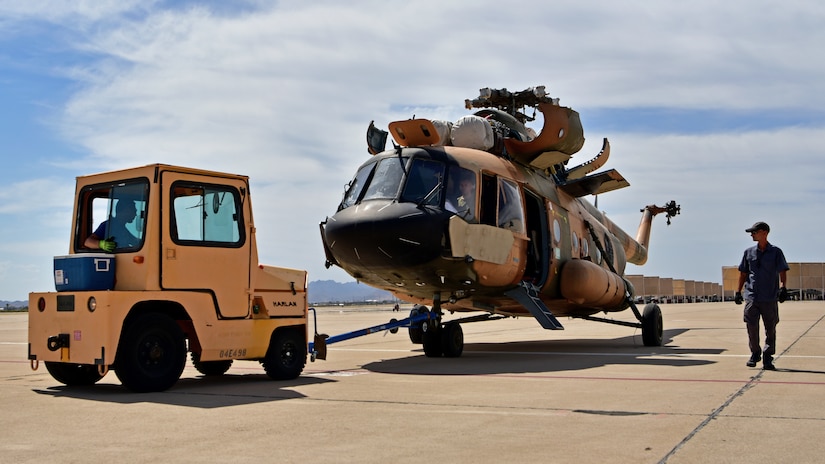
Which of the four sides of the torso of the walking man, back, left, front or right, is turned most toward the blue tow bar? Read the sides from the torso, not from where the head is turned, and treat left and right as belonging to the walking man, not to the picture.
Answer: right

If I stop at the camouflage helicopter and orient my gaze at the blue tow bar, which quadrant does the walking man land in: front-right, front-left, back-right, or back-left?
front-left

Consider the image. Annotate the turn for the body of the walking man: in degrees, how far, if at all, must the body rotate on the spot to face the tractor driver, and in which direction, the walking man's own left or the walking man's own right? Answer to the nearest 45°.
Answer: approximately 45° to the walking man's own right

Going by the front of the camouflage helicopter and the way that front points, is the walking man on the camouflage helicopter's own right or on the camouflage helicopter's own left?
on the camouflage helicopter's own left

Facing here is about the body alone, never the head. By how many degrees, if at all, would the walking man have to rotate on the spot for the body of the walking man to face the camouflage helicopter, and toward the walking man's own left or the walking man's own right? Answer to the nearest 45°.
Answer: approximately 90° to the walking man's own right

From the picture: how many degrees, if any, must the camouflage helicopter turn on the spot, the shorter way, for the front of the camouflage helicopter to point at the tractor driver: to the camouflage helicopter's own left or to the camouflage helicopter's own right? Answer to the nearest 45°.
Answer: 0° — it already faces them

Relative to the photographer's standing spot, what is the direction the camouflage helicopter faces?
facing the viewer and to the left of the viewer

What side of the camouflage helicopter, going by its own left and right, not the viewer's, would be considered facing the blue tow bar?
front

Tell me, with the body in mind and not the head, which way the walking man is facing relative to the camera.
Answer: toward the camera

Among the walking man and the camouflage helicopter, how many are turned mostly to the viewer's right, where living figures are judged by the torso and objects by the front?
0
